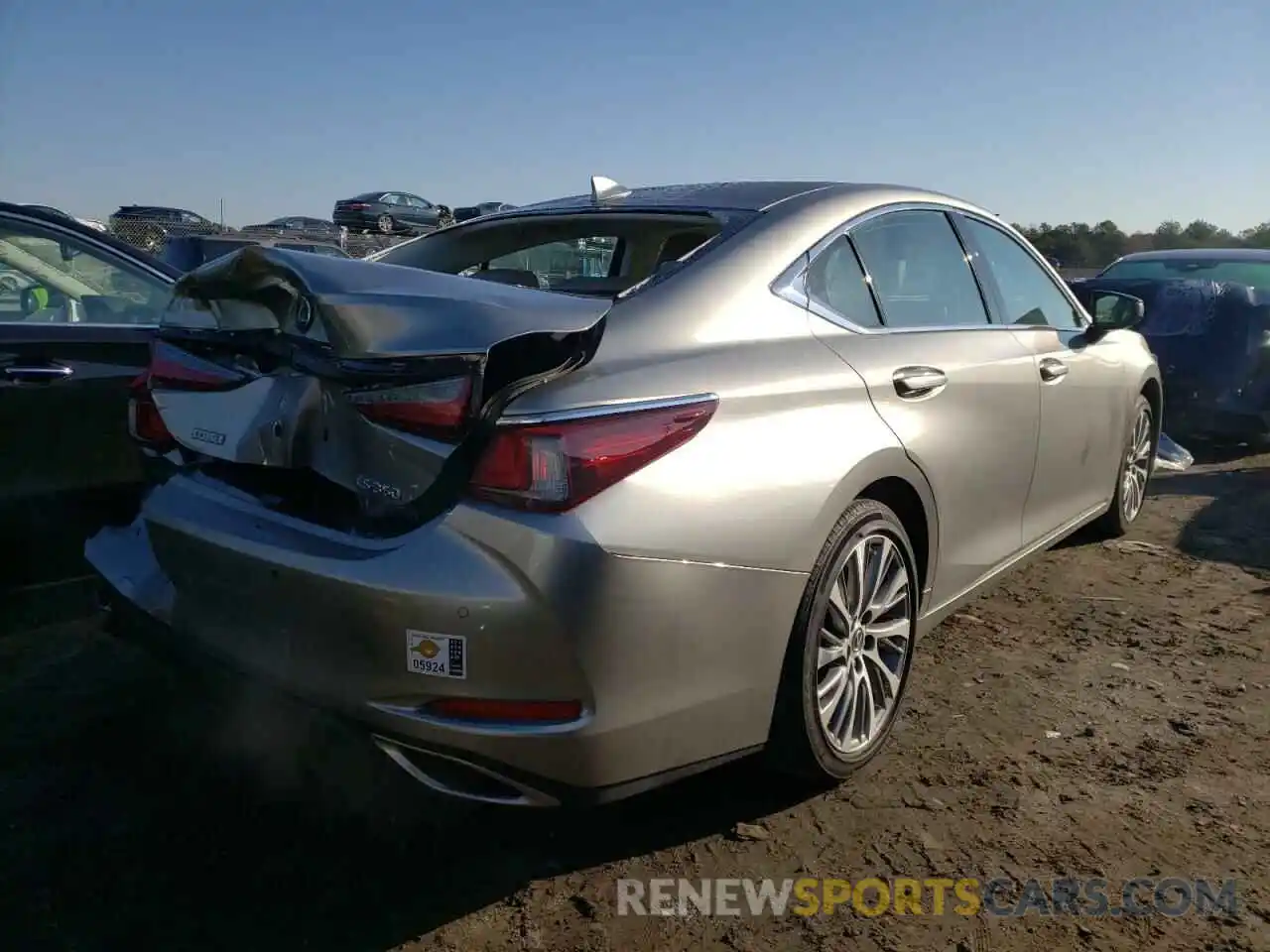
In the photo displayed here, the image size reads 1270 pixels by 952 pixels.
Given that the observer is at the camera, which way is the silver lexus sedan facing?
facing away from the viewer and to the right of the viewer
